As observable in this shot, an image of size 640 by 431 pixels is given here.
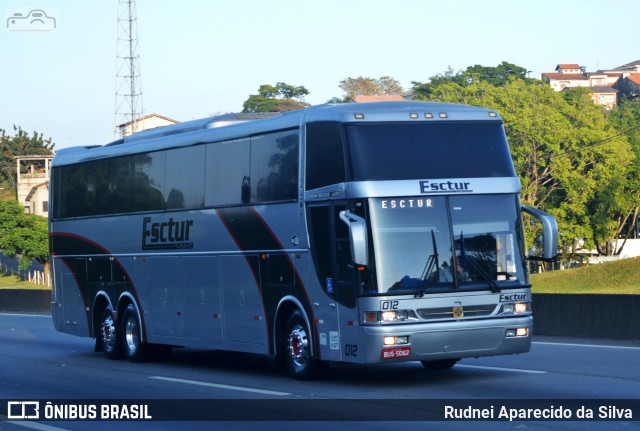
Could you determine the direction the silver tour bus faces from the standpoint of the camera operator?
facing the viewer and to the right of the viewer
